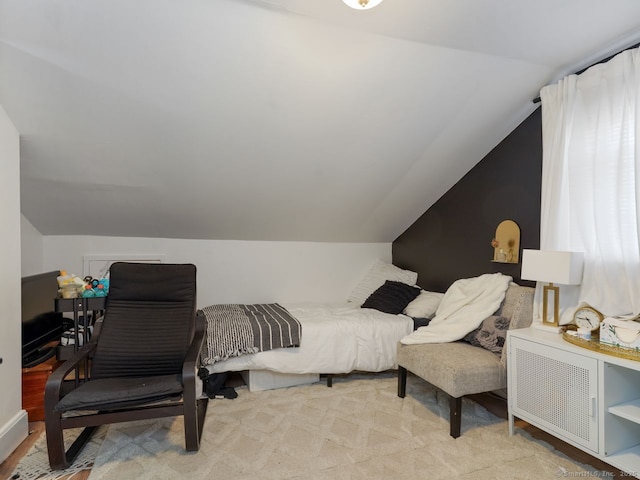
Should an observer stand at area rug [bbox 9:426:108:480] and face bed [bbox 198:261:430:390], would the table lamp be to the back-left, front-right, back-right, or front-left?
front-right

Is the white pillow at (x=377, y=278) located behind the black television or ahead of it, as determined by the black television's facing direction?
ahead

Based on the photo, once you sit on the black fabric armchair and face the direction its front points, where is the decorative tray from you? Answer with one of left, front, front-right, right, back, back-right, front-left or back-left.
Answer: front-left

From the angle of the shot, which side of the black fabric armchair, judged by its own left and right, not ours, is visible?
front

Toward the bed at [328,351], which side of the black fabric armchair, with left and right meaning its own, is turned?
left

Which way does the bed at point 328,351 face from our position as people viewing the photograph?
facing to the left of the viewer

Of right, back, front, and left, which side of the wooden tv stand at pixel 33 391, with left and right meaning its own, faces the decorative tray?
front

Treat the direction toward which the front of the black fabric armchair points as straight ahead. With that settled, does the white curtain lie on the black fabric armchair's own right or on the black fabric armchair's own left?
on the black fabric armchair's own left

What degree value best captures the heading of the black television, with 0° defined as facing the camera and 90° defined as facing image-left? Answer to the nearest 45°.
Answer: approximately 315°

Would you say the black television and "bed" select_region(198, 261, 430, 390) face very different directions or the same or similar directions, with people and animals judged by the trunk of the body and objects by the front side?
very different directions

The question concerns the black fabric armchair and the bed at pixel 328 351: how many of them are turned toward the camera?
1

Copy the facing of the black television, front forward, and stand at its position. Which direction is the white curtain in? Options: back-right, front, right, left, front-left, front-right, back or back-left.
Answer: front
